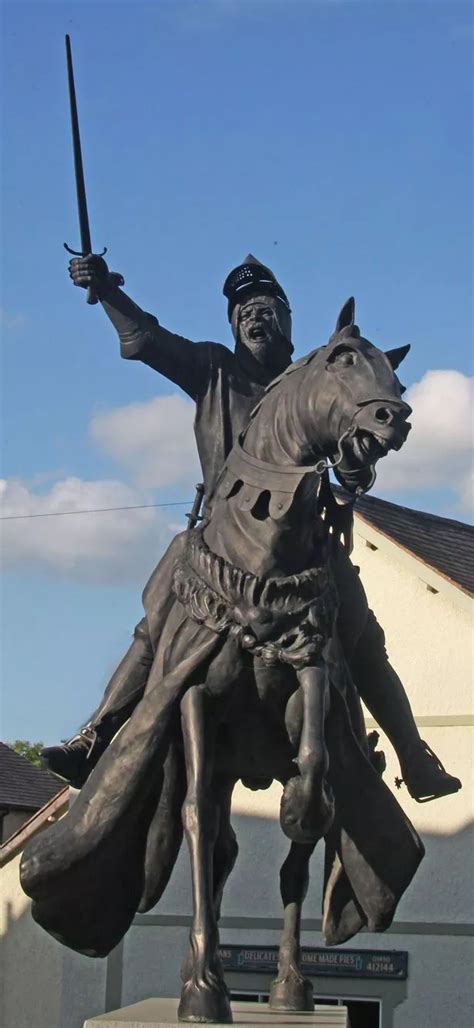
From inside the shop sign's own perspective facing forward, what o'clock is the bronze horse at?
The bronze horse is roughly at 12 o'clock from the shop sign.

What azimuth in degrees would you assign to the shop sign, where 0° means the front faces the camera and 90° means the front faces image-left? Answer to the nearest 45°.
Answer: approximately 0°

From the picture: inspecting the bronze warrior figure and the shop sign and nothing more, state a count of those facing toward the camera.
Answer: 2

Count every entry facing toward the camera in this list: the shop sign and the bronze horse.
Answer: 2

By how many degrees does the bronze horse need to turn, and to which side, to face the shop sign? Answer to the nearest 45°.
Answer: approximately 180°

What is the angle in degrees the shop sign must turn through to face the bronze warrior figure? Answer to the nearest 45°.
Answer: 0° — it already faces it

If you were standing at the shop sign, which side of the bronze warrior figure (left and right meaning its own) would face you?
back
